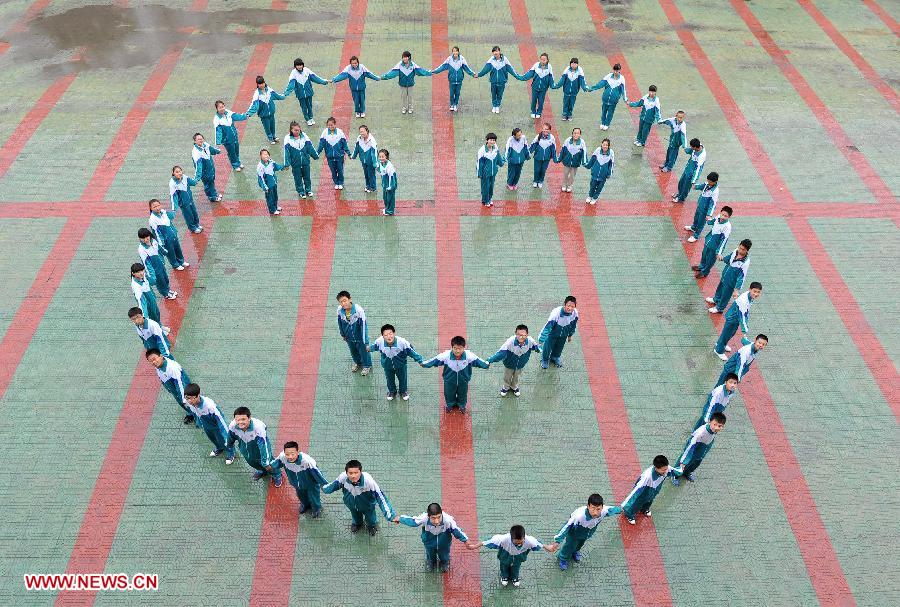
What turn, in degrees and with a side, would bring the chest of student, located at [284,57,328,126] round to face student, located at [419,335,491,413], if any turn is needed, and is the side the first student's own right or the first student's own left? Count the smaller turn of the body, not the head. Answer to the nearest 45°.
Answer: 0° — they already face them

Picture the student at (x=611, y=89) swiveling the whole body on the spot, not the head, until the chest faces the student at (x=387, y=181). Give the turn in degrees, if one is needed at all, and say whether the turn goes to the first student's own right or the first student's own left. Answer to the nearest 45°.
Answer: approximately 45° to the first student's own right

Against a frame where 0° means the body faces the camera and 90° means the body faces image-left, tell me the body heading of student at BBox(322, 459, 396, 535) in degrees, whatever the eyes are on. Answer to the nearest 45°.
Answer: approximately 0°
